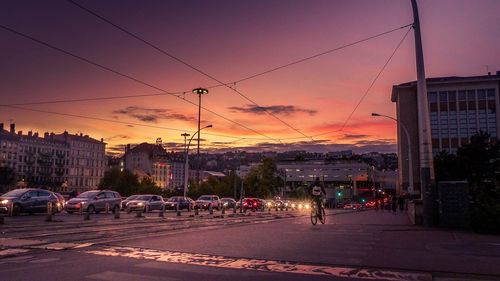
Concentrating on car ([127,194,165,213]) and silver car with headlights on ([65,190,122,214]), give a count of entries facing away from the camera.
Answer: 0

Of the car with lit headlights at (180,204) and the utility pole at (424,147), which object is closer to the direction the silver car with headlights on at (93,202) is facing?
the utility pole

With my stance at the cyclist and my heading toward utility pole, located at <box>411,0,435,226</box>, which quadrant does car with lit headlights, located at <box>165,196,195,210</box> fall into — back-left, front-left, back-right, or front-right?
back-left

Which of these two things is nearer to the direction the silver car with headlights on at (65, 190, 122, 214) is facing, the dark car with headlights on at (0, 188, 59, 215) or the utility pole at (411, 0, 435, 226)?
the dark car with headlights on

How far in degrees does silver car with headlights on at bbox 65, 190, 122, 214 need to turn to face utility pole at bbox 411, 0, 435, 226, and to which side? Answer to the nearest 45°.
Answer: approximately 90° to its left

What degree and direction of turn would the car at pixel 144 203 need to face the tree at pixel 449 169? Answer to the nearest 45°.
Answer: approximately 90° to its left

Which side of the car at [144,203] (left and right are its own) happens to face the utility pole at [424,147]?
left

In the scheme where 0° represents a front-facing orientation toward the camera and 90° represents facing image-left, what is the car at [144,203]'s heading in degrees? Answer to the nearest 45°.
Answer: approximately 45°

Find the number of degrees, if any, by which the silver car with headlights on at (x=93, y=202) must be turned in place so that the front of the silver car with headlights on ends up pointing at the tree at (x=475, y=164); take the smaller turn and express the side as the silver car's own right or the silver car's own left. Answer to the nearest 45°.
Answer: approximately 90° to the silver car's own left

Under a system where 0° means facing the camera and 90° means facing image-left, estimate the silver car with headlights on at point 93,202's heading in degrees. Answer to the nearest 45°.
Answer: approximately 45°

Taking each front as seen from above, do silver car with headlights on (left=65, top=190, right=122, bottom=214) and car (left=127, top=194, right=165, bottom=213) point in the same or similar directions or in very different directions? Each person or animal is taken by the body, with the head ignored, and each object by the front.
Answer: same or similar directions
